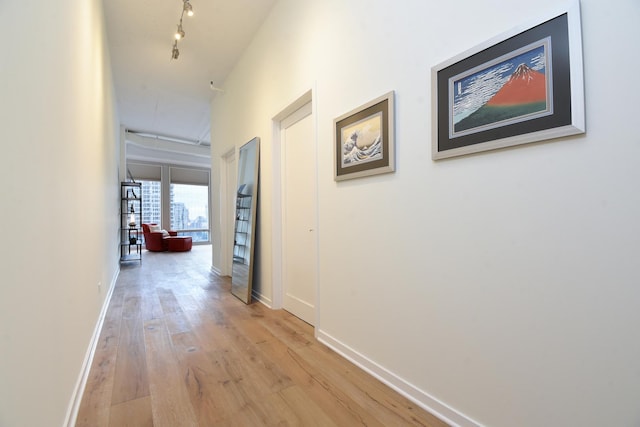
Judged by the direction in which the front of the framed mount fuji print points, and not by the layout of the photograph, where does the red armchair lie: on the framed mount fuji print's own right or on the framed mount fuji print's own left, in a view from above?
on the framed mount fuji print's own right

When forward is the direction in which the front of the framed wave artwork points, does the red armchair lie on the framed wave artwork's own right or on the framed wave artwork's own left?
on the framed wave artwork's own right

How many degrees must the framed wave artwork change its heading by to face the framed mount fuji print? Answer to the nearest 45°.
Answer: approximately 90° to its left

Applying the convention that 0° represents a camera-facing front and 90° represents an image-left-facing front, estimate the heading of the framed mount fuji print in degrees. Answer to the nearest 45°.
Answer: approximately 45°

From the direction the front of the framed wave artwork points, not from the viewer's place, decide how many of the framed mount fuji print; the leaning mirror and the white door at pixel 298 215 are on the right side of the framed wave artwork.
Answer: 2

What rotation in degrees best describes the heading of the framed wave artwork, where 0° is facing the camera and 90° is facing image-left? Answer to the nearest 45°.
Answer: approximately 45°

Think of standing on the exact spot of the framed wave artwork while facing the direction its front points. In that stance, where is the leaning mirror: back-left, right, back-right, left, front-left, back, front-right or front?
right

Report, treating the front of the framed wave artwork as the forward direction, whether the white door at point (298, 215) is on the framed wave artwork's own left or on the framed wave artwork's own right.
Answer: on the framed wave artwork's own right
